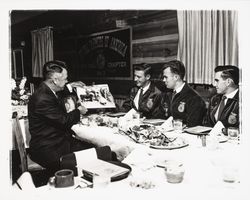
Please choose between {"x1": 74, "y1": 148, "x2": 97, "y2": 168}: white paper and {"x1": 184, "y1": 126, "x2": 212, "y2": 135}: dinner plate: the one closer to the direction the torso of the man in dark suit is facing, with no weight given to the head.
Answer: the dinner plate

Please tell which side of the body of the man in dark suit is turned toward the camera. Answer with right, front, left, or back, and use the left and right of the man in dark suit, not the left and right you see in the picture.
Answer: right

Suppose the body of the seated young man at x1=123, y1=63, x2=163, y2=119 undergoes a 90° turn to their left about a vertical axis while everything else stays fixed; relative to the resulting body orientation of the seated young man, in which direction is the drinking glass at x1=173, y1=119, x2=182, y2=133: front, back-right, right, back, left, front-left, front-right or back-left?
front-right

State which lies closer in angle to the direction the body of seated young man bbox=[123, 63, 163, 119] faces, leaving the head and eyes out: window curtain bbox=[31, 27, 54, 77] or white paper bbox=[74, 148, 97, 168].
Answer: the white paper

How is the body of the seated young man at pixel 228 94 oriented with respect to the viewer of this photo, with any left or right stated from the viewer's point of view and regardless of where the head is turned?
facing the viewer and to the left of the viewer

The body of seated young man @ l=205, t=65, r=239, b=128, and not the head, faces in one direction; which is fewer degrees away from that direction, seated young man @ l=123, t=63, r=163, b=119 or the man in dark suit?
the man in dark suit

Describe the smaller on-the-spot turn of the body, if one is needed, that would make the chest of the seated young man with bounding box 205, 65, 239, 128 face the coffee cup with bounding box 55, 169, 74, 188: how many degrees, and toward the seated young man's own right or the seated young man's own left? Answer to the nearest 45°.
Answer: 0° — they already face it

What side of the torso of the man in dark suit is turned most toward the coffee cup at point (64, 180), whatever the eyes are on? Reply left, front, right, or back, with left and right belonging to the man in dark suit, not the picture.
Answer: right
